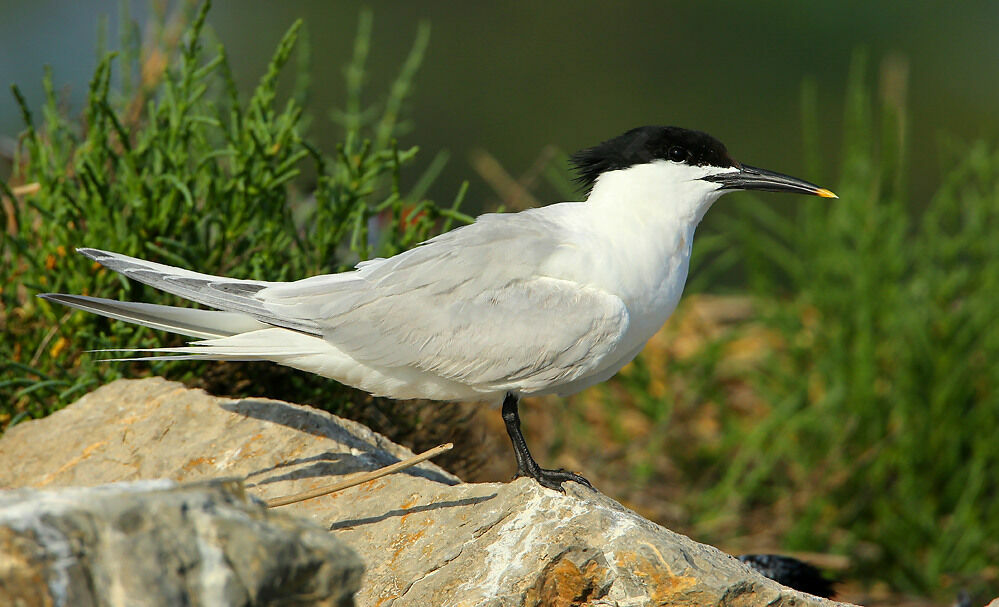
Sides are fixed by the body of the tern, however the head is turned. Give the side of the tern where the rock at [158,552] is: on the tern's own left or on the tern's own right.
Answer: on the tern's own right

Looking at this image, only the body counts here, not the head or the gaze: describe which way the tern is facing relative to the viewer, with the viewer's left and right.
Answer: facing to the right of the viewer
